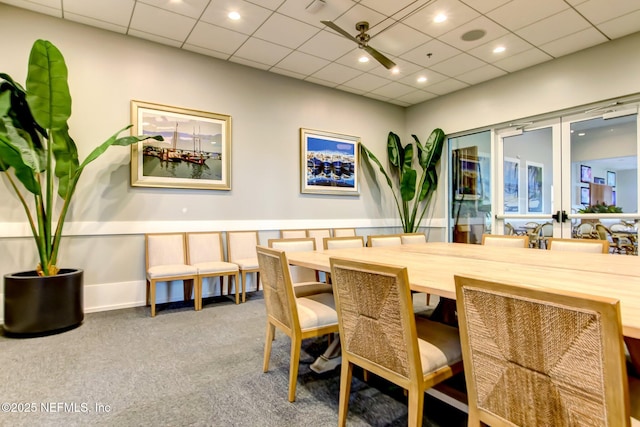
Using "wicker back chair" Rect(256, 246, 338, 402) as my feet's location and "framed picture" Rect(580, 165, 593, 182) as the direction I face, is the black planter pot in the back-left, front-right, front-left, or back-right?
back-left

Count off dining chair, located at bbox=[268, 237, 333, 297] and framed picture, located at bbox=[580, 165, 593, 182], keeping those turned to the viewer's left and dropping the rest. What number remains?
0

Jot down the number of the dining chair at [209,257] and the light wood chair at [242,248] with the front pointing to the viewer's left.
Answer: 0

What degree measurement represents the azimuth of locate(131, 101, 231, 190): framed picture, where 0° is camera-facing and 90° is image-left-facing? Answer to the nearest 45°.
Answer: approximately 315°

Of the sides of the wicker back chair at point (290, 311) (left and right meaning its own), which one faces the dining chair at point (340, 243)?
front

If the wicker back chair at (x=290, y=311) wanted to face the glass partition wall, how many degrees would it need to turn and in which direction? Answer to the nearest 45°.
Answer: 0° — it already faces it

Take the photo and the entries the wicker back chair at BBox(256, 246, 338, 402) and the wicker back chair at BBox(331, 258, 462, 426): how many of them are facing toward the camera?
0

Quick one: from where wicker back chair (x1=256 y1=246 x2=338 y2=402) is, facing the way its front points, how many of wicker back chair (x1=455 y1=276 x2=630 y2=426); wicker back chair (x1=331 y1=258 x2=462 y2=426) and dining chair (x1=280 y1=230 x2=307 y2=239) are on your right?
2

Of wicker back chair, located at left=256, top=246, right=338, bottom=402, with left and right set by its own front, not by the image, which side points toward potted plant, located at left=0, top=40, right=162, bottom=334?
left
